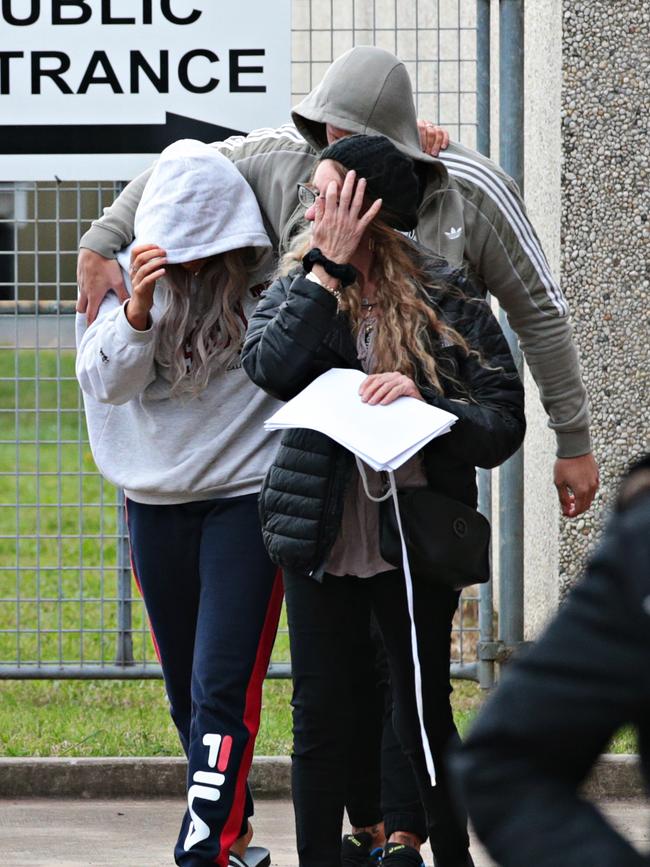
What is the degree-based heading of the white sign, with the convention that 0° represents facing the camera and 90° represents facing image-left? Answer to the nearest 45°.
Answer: approximately 0°

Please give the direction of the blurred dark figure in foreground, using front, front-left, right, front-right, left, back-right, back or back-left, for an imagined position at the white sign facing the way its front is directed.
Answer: front

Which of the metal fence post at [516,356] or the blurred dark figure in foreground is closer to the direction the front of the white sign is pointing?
the blurred dark figure in foreground

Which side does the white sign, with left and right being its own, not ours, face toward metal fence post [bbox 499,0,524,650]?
left
